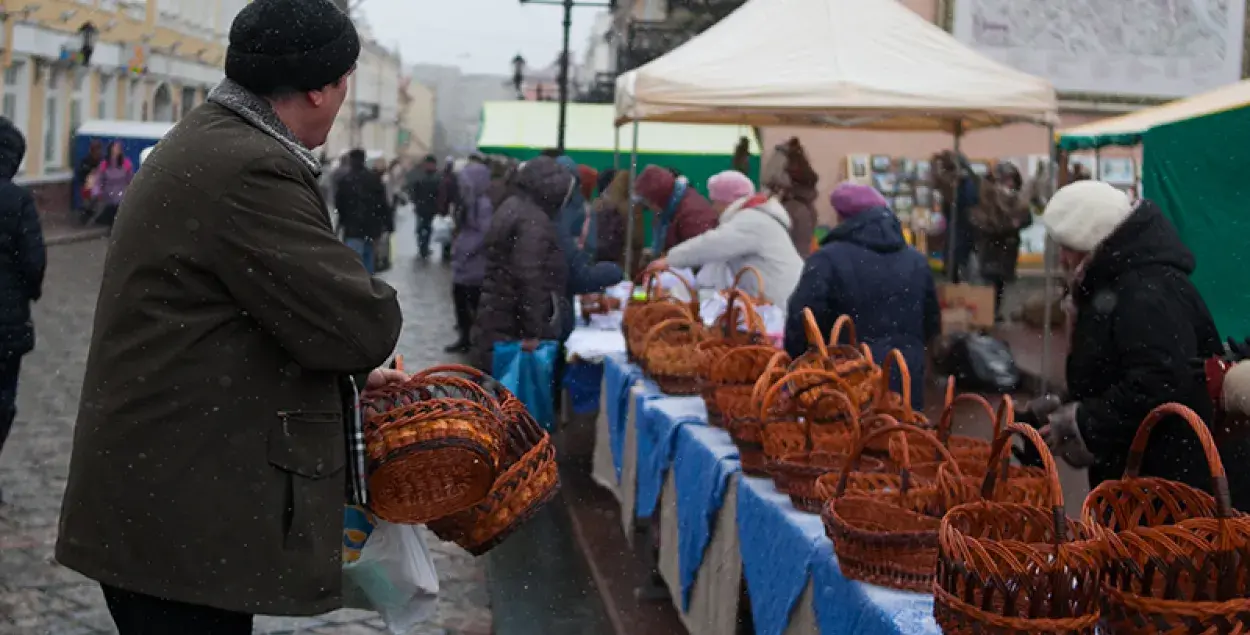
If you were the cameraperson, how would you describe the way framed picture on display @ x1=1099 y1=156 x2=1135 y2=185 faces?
facing the viewer

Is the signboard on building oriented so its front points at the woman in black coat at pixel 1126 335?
yes

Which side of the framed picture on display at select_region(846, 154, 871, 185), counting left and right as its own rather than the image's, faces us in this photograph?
front

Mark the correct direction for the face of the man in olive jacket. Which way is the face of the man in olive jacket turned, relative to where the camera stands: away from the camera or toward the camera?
away from the camera

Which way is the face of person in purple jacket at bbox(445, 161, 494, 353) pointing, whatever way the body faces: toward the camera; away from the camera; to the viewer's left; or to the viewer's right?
away from the camera

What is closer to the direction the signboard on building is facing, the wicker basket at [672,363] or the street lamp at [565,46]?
the wicker basket

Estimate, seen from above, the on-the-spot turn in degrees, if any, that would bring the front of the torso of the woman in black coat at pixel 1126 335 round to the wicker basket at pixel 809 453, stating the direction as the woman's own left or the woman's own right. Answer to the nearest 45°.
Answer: approximately 45° to the woman's own left

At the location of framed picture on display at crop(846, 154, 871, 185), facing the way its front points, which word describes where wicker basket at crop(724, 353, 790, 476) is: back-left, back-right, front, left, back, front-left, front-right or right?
front

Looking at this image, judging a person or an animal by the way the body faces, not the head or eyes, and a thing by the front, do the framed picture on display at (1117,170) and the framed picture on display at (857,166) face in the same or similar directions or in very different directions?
same or similar directions

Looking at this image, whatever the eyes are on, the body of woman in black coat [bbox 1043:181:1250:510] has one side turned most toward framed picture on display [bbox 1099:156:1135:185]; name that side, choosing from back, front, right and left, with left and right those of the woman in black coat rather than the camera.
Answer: right

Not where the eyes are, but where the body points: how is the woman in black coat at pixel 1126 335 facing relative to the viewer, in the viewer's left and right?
facing to the left of the viewer
